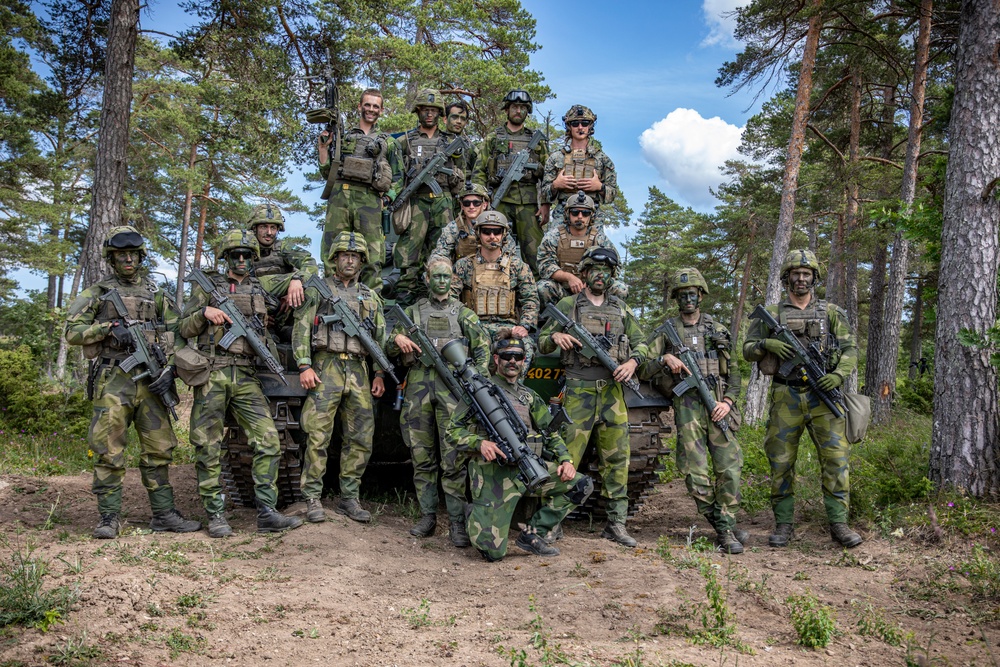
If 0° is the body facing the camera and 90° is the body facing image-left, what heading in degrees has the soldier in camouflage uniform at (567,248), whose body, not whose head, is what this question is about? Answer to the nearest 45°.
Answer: approximately 0°

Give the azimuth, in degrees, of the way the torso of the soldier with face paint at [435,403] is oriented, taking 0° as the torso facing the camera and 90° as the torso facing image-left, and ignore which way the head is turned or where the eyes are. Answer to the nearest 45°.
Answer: approximately 0°
